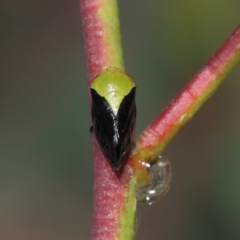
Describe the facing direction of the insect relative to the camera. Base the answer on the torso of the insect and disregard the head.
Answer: away from the camera
